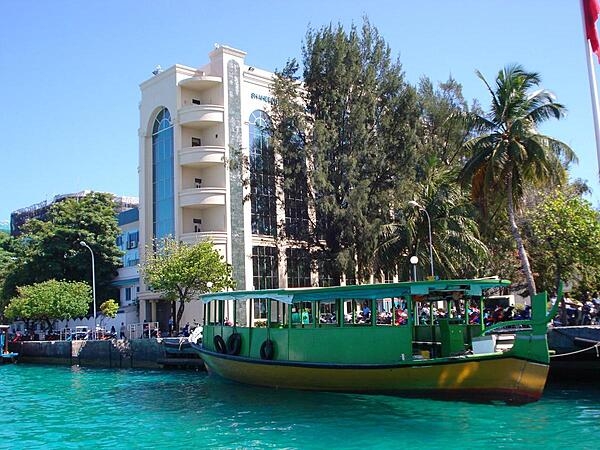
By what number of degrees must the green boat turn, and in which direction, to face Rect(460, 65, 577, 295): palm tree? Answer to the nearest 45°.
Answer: approximately 90° to its left

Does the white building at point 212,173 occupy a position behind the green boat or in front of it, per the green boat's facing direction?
behind

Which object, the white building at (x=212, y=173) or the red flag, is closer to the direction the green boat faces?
the red flag

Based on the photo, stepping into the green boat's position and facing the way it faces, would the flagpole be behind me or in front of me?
in front

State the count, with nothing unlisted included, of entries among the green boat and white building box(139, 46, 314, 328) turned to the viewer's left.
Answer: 0

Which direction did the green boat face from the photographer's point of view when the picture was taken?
facing the viewer and to the right of the viewer

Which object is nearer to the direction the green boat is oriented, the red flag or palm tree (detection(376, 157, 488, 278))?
the red flag

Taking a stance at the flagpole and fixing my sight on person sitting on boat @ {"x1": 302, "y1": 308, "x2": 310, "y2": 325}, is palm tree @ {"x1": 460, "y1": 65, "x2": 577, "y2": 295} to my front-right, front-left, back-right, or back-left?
front-right

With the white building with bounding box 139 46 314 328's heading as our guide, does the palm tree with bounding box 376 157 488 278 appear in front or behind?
in front

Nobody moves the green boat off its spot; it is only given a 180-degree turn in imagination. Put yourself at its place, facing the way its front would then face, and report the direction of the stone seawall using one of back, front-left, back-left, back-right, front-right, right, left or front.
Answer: front
